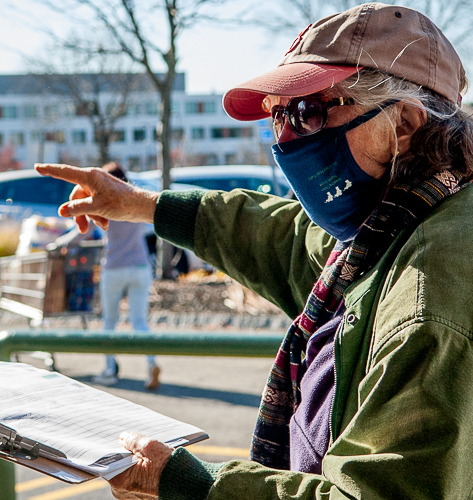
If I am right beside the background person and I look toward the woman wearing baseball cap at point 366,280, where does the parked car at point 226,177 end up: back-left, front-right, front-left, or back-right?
back-left

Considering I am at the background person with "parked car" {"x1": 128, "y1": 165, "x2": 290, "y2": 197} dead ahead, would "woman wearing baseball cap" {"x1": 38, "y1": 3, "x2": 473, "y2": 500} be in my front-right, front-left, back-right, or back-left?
back-right

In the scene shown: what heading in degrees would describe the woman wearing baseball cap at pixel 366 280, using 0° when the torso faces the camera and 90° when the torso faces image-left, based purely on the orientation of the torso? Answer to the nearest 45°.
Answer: approximately 45°

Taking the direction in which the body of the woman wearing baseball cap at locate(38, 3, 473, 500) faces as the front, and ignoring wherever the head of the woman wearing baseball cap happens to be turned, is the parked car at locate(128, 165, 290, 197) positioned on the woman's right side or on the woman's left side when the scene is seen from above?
on the woman's right side
